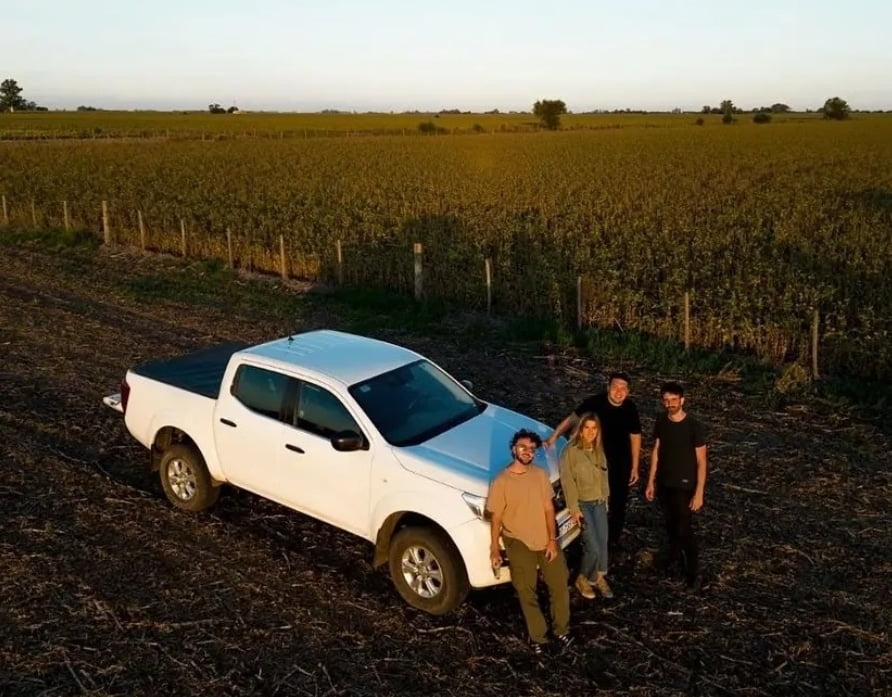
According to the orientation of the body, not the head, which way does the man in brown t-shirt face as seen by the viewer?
toward the camera

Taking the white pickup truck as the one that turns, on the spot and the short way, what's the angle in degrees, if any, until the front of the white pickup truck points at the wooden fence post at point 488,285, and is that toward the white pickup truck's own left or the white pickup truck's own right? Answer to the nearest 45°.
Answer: approximately 135° to the white pickup truck's own left

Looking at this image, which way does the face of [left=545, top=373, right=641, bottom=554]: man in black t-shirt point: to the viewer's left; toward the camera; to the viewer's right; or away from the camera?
toward the camera

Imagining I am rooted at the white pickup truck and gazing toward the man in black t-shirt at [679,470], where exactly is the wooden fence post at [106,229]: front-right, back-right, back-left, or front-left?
back-left

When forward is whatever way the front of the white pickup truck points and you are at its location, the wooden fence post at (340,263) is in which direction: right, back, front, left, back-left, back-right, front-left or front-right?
back-left

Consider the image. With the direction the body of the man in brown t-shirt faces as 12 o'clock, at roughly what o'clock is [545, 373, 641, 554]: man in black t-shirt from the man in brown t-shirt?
The man in black t-shirt is roughly at 7 o'clock from the man in brown t-shirt.

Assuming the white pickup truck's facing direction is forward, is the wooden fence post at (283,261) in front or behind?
behind

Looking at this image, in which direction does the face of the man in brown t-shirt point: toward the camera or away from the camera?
toward the camera

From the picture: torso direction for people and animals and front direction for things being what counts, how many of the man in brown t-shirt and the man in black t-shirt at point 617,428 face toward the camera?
2

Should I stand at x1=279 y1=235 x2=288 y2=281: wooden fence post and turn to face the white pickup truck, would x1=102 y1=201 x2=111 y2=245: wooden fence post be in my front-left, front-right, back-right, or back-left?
back-right

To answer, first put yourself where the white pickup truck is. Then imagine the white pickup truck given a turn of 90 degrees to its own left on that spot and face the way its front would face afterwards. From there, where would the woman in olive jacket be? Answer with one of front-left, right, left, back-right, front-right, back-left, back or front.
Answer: right

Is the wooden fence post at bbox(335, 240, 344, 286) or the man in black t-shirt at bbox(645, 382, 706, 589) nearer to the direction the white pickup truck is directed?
the man in black t-shirt

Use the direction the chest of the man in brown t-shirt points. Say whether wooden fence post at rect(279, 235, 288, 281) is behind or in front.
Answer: behind

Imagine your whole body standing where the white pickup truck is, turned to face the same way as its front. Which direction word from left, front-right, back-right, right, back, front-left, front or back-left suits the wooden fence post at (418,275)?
back-left

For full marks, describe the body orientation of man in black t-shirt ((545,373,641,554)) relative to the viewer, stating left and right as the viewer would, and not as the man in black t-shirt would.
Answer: facing the viewer

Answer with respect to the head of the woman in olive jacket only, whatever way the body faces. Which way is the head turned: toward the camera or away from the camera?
toward the camera

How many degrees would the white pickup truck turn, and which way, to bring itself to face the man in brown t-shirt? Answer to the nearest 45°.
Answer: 0° — it already faces them
